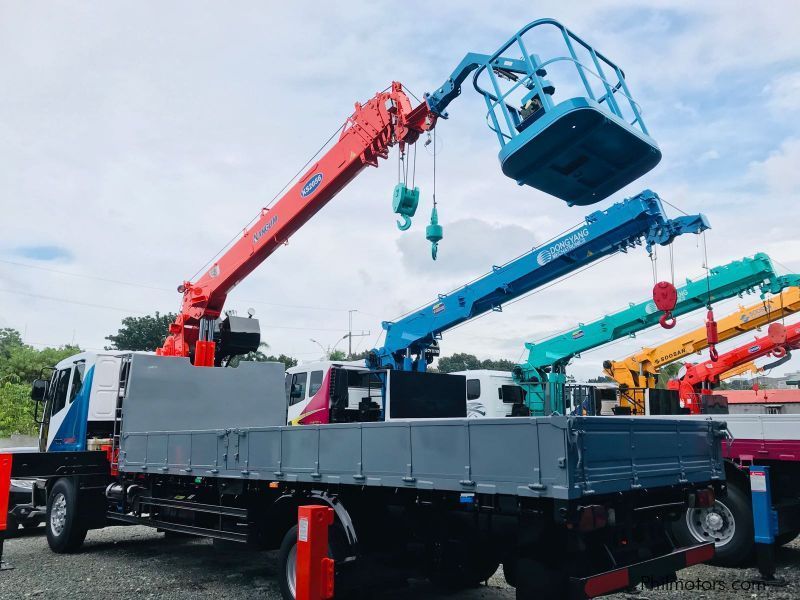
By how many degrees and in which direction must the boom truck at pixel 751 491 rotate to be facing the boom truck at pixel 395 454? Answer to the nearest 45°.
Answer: approximately 90° to its left

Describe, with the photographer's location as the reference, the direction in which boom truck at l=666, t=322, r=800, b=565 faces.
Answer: facing away from the viewer and to the left of the viewer

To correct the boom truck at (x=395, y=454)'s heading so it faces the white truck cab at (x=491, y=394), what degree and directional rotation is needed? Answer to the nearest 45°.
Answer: approximately 45° to its right

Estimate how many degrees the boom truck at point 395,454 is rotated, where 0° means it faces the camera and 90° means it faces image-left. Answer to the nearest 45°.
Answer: approximately 135°

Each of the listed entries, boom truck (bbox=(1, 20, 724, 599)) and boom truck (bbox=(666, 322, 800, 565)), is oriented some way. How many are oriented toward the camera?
0

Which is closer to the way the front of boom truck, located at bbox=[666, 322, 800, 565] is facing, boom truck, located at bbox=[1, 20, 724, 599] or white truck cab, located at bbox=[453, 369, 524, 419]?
the white truck cab

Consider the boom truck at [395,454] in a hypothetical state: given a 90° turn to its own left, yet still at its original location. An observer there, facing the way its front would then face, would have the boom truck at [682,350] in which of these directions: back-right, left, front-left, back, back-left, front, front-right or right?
back
